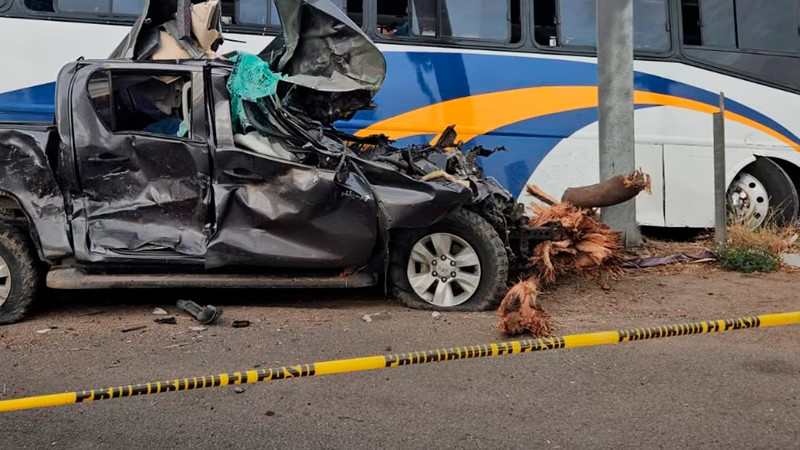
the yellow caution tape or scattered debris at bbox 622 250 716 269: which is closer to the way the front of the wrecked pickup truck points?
the scattered debris

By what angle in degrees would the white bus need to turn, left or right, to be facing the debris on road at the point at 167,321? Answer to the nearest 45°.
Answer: approximately 135° to its right

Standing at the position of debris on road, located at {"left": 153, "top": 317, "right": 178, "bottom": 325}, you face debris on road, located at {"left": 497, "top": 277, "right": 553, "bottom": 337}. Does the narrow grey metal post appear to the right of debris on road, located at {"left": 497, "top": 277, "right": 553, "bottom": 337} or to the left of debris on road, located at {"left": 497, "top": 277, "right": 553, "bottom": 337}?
left

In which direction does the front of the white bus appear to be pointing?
to the viewer's right

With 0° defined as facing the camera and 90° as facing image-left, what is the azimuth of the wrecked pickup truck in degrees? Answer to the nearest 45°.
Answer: approximately 270°
